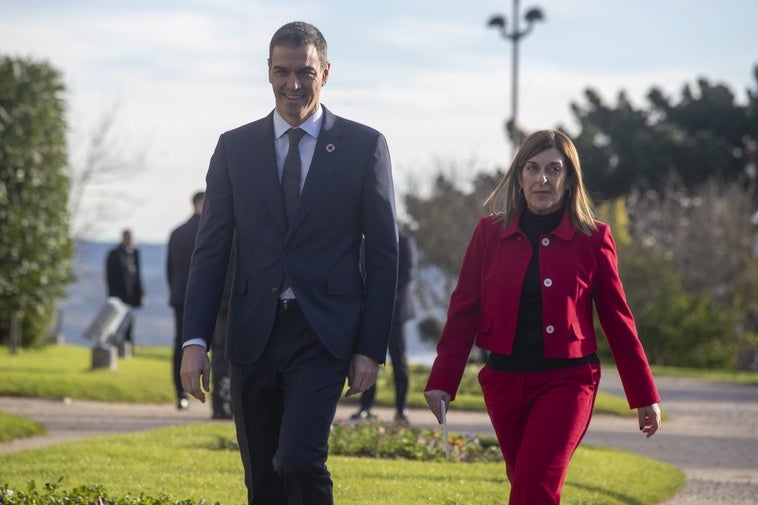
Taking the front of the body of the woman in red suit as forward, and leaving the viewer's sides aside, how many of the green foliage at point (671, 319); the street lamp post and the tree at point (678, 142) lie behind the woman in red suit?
3

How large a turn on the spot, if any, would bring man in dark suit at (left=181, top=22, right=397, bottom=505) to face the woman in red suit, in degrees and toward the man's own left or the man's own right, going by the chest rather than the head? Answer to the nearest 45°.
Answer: approximately 90° to the man's own left

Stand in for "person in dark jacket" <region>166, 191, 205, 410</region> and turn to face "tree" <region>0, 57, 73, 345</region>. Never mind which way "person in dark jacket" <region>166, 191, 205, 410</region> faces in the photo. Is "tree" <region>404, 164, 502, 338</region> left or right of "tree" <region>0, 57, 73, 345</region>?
right

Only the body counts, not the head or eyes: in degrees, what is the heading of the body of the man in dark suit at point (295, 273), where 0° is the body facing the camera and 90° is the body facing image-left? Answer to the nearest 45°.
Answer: approximately 0°
